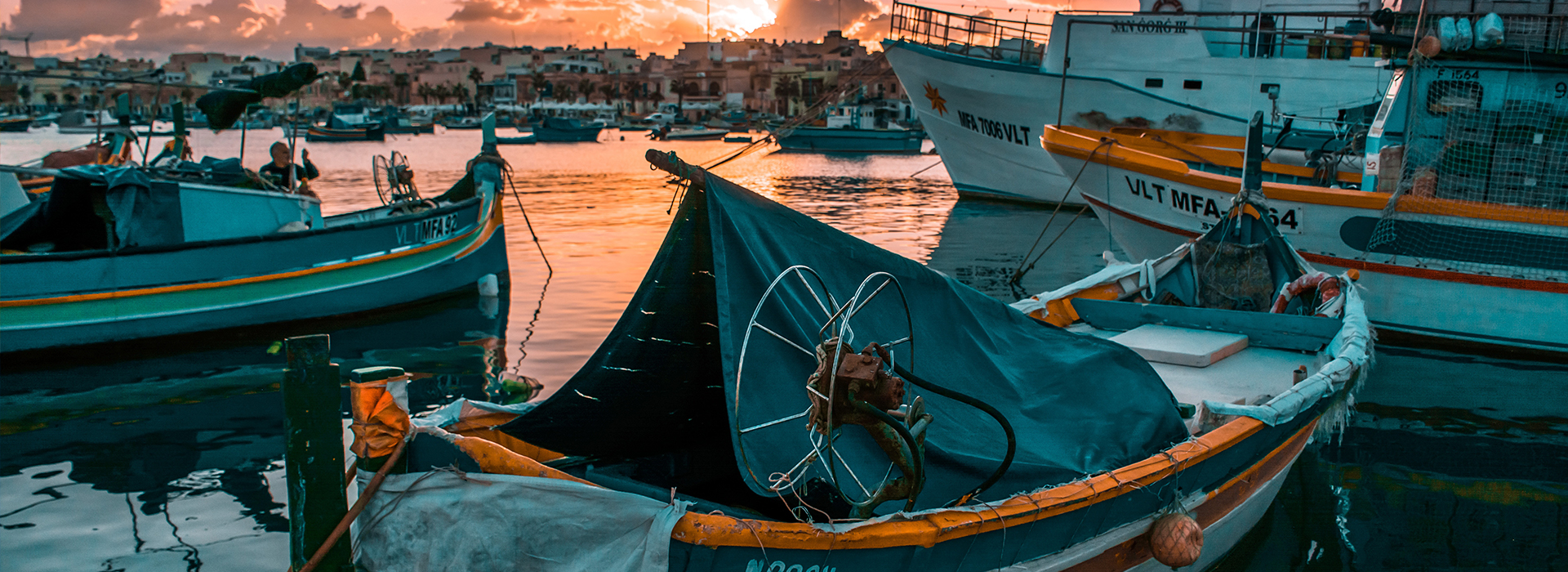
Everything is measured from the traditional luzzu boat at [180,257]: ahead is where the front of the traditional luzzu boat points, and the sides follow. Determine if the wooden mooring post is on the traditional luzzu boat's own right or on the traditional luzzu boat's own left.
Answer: on the traditional luzzu boat's own right

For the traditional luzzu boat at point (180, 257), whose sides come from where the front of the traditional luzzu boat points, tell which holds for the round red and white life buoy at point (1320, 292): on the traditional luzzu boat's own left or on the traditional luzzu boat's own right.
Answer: on the traditional luzzu boat's own right

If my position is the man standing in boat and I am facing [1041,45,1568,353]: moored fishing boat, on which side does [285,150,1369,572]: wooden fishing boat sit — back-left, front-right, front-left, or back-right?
front-right

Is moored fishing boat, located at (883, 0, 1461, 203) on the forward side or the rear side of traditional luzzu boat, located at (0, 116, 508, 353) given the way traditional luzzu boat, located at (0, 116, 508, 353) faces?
on the forward side

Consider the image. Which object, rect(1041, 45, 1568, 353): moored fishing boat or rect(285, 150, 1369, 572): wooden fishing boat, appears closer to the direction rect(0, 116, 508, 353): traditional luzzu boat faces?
the moored fishing boat

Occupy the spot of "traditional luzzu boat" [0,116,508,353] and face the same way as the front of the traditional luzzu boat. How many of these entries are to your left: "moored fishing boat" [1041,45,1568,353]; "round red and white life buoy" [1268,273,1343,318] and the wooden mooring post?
0

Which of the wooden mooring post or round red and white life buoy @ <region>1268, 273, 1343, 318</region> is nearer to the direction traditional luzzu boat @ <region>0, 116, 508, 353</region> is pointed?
the round red and white life buoy

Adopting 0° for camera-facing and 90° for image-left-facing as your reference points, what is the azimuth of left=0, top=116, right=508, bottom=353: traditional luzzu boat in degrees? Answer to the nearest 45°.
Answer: approximately 225°
